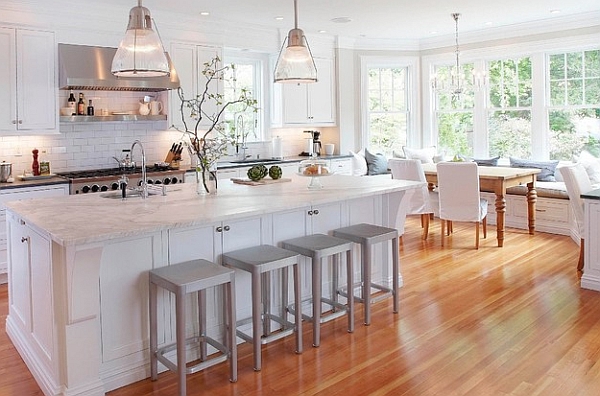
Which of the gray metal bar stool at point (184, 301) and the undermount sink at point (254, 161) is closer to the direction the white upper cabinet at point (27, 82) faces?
the gray metal bar stool

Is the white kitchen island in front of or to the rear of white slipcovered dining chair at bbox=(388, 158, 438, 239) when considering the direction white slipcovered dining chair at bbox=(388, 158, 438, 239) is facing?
to the rear

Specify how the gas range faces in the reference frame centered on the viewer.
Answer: facing the viewer and to the right of the viewer

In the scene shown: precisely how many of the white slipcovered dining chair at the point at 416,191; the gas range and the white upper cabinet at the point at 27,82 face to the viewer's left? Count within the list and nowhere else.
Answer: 0

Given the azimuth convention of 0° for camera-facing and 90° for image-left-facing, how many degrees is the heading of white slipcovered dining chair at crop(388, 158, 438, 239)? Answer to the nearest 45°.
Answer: approximately 225°

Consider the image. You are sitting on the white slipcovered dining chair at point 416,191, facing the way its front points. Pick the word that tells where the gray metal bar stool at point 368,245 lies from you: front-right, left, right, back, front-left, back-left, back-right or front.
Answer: back-right

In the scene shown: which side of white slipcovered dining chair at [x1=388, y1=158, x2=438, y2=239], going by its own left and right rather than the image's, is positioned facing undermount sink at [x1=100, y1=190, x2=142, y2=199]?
back

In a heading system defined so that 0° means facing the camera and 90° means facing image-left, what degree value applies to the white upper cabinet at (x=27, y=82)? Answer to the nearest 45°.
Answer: approximately 315°

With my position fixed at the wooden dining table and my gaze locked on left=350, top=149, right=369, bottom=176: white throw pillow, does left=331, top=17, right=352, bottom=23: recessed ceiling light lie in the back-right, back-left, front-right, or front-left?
front-left

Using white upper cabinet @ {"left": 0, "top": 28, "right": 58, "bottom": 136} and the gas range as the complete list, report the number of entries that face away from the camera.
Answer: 0
